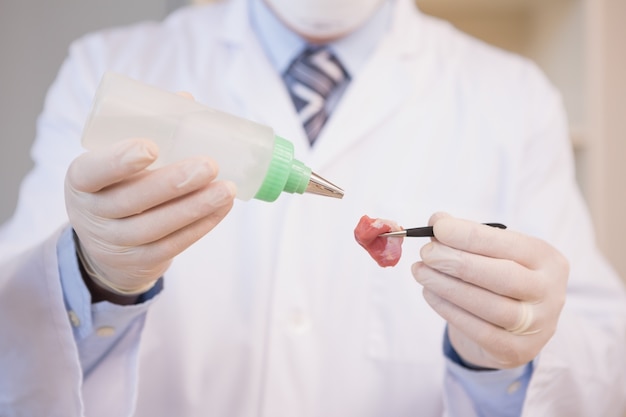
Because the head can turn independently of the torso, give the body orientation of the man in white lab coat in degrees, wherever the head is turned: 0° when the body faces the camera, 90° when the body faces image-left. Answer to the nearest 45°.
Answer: approximately 0°
